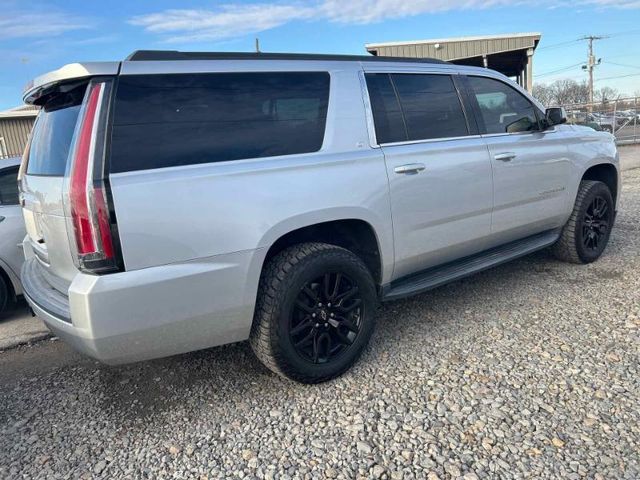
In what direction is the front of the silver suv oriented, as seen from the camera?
facing away from the viewer and to the right of the viewer

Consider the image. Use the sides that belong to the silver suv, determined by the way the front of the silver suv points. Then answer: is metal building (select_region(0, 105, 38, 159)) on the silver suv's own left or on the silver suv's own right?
on the silver suv's own left

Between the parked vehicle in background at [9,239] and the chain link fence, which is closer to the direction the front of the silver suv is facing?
the chain link fence

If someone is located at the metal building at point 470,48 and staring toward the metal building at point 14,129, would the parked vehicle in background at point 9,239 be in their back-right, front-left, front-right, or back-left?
front-left

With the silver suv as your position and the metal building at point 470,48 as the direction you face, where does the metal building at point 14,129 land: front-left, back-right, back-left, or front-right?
front-left

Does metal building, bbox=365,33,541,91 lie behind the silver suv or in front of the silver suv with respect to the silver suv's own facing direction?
in front

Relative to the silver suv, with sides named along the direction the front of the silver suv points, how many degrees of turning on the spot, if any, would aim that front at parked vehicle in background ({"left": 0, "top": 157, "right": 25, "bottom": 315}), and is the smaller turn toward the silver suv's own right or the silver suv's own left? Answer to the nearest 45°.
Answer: approximately 90° to the silver suv's own left

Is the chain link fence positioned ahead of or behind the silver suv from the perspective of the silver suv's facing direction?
ahead
